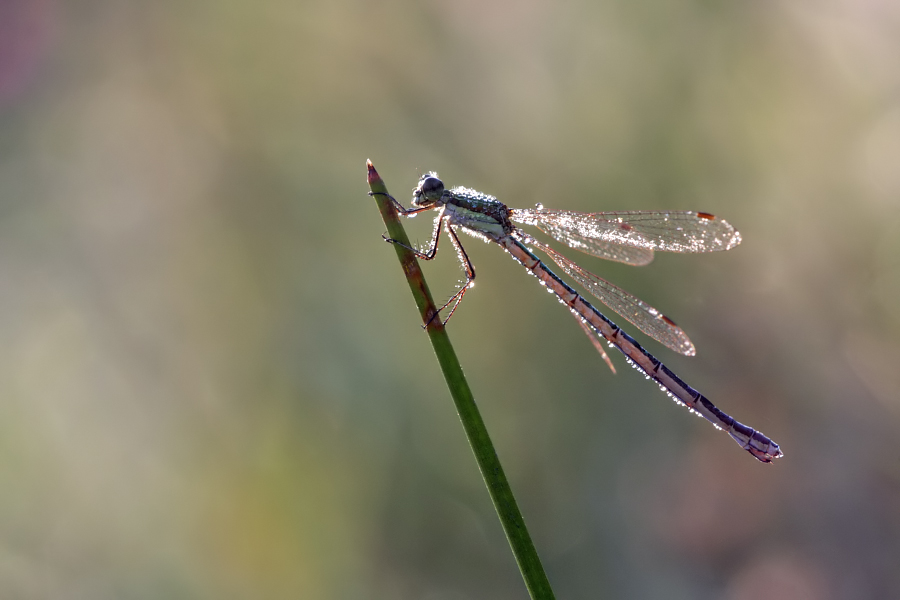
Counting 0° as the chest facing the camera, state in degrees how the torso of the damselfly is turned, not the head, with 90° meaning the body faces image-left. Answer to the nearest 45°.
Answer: approximately 90°
